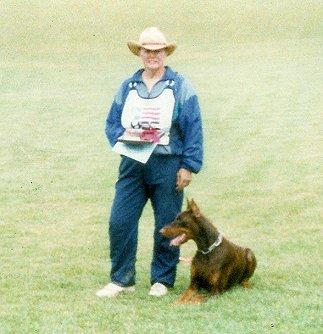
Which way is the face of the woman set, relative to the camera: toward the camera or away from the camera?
toward the camera

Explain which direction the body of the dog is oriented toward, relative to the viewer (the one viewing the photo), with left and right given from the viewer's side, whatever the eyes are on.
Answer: facing the viewer and to the left of the viewer
